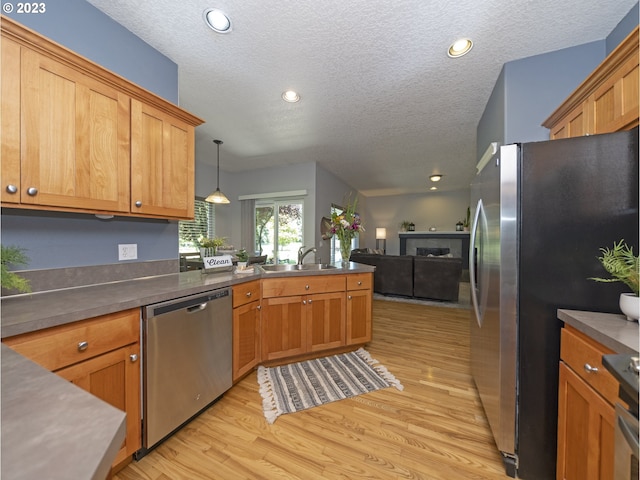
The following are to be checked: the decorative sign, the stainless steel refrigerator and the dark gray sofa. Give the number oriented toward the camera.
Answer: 1

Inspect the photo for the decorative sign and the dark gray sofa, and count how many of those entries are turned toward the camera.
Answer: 1

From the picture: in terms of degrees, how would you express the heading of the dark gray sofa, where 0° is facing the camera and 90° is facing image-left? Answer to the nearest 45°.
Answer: approximately 180°

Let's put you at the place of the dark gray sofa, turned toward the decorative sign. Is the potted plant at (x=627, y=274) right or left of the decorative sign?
left

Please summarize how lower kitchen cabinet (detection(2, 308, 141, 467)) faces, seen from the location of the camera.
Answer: facing the viewer and to the right of the viewer

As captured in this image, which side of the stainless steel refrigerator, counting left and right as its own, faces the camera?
left

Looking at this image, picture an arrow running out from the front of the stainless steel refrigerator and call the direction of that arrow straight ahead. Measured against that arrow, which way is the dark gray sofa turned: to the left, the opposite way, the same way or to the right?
to the right

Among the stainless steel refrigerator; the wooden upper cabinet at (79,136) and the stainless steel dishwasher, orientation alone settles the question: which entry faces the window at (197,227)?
the stainless steel refrigerator

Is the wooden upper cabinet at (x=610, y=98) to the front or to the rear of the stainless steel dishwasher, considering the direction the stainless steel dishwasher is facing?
to the front

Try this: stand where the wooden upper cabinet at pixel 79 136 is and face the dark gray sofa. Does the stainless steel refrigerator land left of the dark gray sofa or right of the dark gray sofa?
right

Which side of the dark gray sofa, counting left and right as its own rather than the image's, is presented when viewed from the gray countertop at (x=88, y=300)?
back

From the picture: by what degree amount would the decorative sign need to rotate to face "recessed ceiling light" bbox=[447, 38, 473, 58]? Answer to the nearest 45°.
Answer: approximately 45° to its left

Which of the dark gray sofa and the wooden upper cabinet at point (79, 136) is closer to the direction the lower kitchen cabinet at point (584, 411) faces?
the wooden upper cabinet

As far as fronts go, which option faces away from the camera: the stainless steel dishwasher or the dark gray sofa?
the dark gray sofa

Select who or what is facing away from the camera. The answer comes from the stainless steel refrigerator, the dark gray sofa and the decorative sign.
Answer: the dark gray sofa

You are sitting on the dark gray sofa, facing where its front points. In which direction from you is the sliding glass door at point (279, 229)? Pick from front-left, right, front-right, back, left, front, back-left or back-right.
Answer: left

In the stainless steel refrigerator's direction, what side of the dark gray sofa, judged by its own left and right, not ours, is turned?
back
